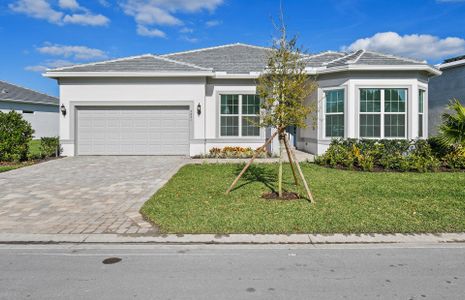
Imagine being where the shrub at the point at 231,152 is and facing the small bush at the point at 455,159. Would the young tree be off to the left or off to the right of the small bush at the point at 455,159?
right

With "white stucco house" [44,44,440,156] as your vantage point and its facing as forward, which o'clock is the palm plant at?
The palm plant is roughly at 10 o'clock from the white stucco house.

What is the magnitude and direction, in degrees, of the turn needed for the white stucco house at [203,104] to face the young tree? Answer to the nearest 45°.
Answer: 0° — it already faces it

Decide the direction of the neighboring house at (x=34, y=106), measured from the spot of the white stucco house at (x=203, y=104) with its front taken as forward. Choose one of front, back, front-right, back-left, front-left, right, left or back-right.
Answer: back-right

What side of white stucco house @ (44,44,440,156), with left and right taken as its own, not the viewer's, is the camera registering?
front

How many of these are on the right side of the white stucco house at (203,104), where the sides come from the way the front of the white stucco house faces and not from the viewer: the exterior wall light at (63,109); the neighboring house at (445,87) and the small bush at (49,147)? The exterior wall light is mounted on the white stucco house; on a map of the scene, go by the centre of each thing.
2

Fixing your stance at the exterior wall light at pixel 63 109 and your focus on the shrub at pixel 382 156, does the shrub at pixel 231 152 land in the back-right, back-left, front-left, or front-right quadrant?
front-left

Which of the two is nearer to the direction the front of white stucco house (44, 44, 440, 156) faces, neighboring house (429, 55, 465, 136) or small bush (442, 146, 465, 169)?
the small bush

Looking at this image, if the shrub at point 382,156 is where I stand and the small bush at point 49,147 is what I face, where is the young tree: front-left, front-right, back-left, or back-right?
front-left

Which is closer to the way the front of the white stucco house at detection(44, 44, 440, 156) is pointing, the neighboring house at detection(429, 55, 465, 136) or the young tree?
the young tree

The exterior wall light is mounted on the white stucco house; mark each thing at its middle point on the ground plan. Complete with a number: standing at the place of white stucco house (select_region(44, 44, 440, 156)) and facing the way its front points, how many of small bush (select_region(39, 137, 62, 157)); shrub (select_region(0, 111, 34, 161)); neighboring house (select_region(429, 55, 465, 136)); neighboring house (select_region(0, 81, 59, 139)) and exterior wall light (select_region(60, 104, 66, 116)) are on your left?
1

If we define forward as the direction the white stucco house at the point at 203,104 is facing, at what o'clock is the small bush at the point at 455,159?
The small bush is roughly at 10 o'clock from the white stucco house.

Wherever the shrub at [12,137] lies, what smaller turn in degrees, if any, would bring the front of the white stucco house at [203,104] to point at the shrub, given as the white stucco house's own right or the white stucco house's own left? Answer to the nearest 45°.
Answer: approximately 90° to the white stucco house's own right

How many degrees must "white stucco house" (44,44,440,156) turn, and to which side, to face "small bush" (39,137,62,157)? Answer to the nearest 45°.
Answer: approximately 90° to its right

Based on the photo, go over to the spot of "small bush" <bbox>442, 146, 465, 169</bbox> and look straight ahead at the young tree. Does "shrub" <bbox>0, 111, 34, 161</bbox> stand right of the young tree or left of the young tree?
right
